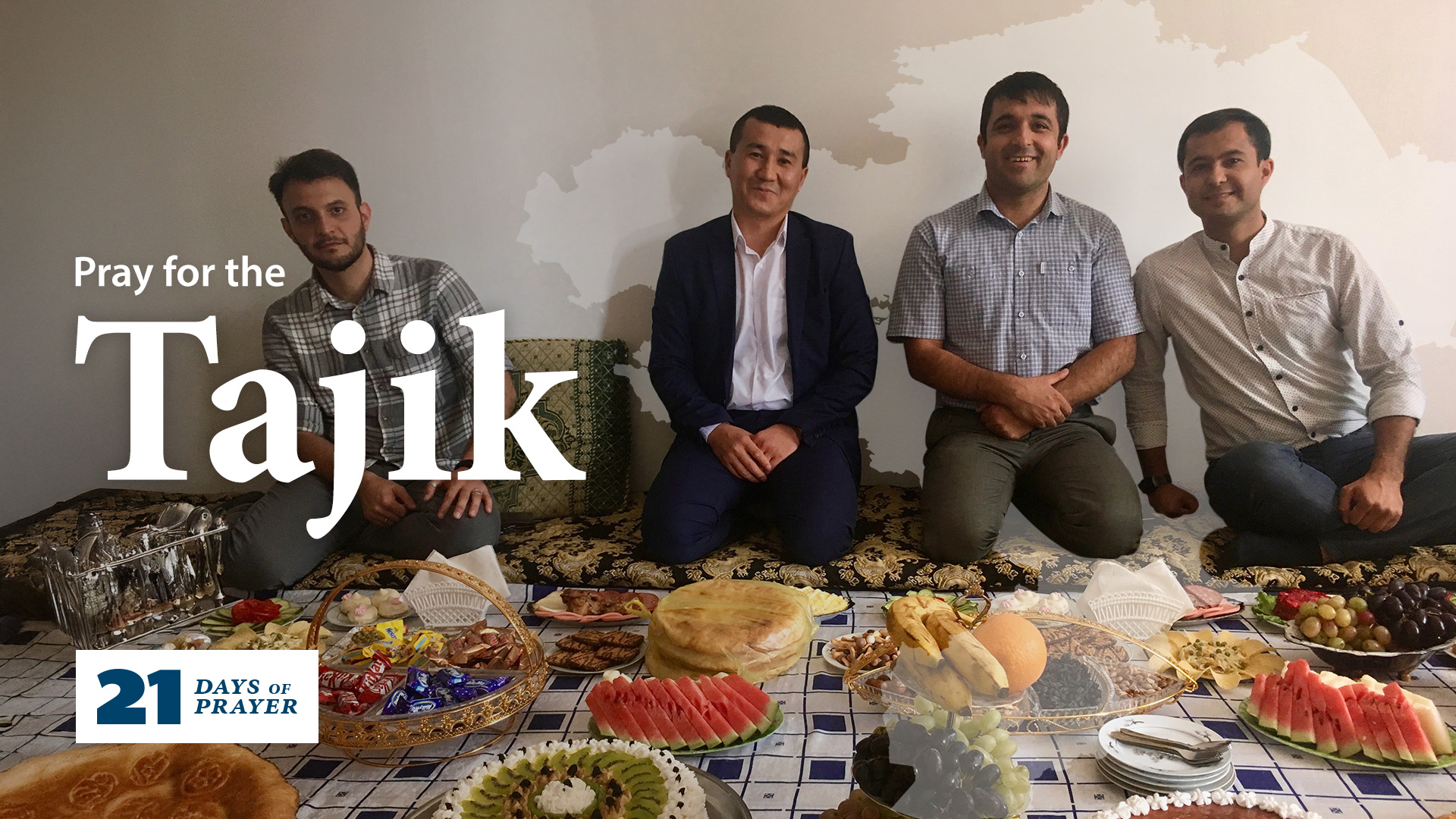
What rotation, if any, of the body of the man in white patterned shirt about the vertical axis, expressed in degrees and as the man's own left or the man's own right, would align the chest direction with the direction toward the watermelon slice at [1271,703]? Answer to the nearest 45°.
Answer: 0° — they already face it

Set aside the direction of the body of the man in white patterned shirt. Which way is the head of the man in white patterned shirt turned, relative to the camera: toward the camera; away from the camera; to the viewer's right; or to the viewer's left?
toward the camera

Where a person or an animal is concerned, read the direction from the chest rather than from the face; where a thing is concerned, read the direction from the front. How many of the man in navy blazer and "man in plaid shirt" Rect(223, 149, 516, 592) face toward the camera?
2

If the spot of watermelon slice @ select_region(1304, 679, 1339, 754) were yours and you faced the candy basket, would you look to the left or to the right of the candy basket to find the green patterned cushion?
right

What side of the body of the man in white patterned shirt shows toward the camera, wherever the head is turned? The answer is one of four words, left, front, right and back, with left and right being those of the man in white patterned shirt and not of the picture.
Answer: front

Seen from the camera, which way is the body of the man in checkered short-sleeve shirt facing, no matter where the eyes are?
toward the camera

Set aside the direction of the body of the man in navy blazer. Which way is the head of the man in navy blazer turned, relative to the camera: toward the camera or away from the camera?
toward the camera

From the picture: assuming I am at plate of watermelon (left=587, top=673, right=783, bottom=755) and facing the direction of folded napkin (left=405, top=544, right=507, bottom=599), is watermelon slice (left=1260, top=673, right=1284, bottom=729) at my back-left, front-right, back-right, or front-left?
back-right

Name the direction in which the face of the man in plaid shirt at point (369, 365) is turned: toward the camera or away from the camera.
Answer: toward the camera

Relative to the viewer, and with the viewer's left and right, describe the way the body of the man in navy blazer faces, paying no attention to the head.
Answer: facing the viewer

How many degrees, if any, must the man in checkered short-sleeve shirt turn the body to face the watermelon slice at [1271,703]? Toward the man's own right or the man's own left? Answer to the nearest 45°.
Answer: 0° — they already face it

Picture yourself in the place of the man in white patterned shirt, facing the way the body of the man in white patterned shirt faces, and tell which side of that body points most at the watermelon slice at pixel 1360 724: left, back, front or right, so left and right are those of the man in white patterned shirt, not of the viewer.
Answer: front

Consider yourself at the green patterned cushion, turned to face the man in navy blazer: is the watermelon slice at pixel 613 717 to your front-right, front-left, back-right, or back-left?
front-right
